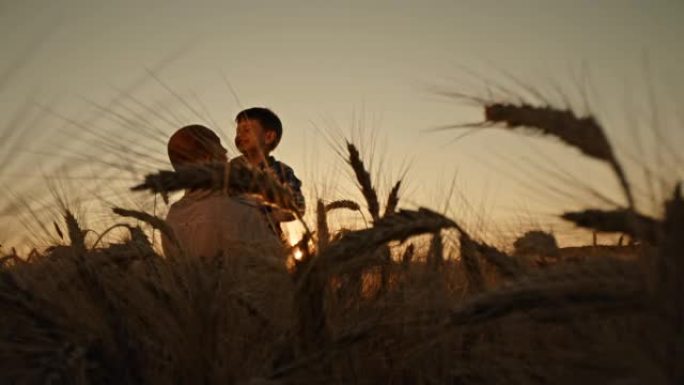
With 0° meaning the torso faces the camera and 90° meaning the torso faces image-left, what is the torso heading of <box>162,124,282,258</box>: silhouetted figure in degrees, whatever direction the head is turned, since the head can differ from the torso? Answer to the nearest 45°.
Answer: approximately 225°
